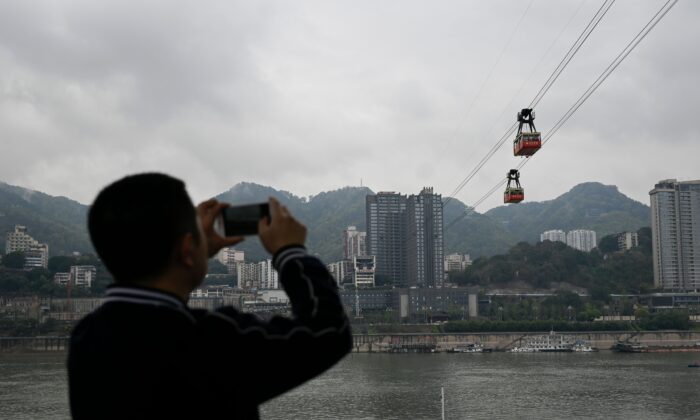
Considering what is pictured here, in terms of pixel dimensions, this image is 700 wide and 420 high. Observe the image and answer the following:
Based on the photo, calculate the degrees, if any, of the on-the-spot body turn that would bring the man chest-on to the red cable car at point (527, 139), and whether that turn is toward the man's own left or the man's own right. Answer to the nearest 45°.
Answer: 0° — they already face it

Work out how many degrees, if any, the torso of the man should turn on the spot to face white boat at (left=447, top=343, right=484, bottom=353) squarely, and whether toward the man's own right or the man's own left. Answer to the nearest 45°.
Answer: approximately 45° to the man's own left

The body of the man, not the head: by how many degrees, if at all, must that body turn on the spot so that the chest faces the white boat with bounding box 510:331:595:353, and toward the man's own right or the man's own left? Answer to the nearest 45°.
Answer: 0° — they already face it

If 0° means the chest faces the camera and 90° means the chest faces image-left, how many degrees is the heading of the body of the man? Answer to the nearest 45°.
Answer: approximately 225°

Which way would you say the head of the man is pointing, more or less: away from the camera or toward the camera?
away from the camera
